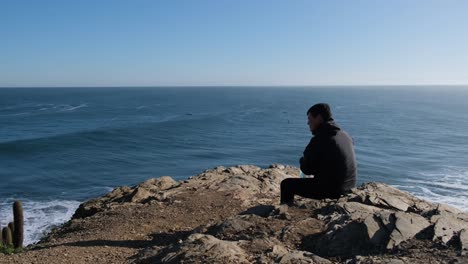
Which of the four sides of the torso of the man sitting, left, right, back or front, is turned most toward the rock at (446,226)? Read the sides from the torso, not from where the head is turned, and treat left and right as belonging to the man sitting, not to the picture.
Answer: back

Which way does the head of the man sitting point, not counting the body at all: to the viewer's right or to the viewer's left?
to the viewer's left

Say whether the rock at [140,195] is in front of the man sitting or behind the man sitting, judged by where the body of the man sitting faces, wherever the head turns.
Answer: in front

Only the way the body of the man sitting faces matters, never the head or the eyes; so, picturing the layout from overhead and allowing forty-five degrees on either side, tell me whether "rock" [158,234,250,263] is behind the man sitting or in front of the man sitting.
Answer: in front

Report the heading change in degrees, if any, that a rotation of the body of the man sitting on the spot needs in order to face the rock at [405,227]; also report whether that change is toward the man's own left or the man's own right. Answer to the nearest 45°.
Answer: approximately 135° to the man's own left

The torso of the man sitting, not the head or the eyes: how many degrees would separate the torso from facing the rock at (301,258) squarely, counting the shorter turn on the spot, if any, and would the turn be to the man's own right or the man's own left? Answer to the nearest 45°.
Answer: approximately 90° to the man's own left

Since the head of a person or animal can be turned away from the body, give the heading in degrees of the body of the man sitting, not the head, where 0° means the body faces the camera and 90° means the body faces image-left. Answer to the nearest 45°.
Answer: approximately 90°

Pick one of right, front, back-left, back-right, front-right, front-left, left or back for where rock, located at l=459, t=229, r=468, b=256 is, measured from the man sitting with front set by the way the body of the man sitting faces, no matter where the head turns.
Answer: back-left
